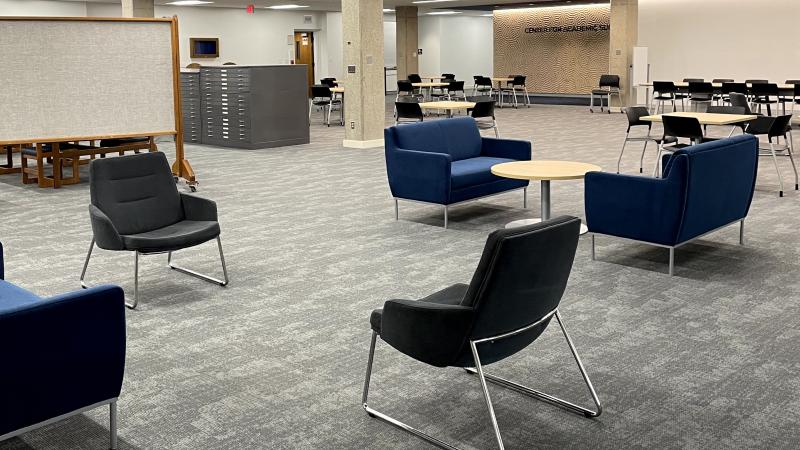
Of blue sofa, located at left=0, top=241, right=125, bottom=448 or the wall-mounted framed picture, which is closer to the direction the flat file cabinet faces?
the blue sofa

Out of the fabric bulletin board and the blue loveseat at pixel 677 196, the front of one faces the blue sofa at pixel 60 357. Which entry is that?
the fabric bulletin board

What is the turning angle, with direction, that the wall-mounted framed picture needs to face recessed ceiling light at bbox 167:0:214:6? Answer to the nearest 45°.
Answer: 0° — it already faces it

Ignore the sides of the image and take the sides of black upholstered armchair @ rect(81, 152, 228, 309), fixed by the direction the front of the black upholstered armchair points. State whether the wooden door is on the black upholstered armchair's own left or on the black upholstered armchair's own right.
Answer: on the black upholstered armchair's own left

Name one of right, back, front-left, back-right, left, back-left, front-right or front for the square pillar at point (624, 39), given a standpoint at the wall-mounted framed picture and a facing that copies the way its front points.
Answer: front-left

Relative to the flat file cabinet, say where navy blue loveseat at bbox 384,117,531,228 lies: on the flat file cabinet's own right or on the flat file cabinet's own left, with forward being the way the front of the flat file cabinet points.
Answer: on the flat file cabinet's own left

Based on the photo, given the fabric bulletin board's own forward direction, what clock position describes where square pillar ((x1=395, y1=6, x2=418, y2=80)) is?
The square pillar is roughly at 7 o'clock from the fabric bulletin board.

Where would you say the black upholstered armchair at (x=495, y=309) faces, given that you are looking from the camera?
facing away from the viewer and to the left of the viewer

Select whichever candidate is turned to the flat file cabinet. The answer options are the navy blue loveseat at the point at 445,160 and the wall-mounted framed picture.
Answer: the wall-mounted framed picture

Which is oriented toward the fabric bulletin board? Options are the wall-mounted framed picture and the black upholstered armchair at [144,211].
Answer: the wall-mounted framed picture

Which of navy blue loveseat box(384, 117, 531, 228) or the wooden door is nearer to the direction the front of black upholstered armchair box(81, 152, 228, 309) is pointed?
the navy blue loveseat
